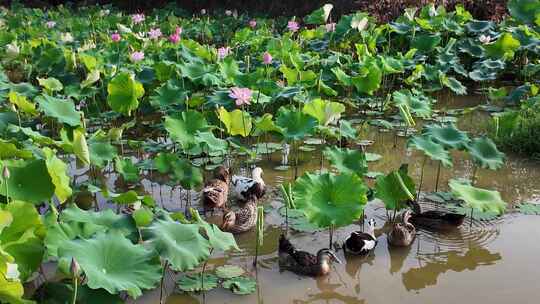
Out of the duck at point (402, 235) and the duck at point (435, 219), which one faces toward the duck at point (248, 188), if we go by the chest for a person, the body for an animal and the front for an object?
the duck at point (435, 219)

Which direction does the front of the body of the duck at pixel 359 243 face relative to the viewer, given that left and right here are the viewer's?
facing to the right of the viewer

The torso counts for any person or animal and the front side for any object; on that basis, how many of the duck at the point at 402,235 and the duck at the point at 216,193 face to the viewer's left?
0

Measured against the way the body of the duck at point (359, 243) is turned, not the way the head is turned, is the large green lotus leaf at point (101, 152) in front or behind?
behind

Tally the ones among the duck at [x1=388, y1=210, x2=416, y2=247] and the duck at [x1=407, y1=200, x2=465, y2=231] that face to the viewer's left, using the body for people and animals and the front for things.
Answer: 1

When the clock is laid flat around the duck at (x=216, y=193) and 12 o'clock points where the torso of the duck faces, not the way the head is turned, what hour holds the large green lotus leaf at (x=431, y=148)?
The large green lotus leaf is roughly at 2 o'clock from the duck.

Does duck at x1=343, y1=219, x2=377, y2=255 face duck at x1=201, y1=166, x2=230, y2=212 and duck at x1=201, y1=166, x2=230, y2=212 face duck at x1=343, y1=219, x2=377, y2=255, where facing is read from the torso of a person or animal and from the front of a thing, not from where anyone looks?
no

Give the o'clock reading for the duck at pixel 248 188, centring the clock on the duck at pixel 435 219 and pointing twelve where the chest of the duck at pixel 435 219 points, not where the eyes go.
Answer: the duck at pixel 248 188 is roughly at 12 o'clock from the duck at pixel 435 219.

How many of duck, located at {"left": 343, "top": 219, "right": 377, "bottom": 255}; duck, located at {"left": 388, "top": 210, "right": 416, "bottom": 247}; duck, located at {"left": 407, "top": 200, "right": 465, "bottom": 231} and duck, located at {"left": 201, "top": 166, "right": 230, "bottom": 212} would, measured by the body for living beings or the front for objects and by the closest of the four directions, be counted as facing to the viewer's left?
1

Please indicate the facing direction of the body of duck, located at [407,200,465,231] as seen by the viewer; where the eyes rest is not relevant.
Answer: to the viewer's left
